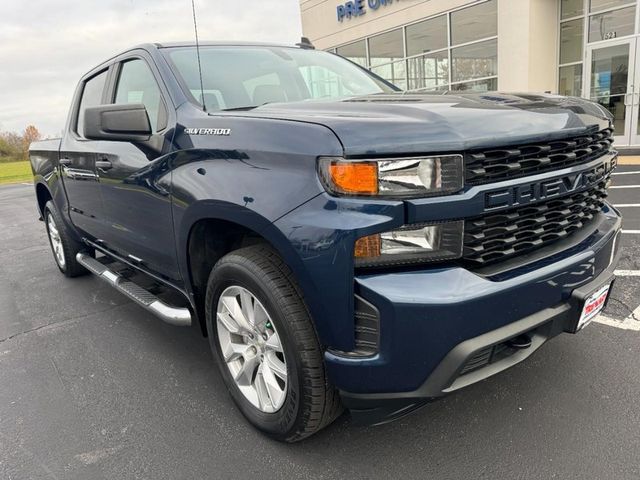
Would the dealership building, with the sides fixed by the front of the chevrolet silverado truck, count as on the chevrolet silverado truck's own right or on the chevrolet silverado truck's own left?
on the chevrolet silverado truck's own left

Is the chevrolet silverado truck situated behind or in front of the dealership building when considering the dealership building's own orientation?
in front

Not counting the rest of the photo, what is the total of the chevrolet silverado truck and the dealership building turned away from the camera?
0

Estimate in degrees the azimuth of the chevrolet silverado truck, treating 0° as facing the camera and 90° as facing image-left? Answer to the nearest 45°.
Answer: approximately 315°

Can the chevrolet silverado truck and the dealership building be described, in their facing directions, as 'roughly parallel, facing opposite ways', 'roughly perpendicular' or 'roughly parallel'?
roughly perpendicular
